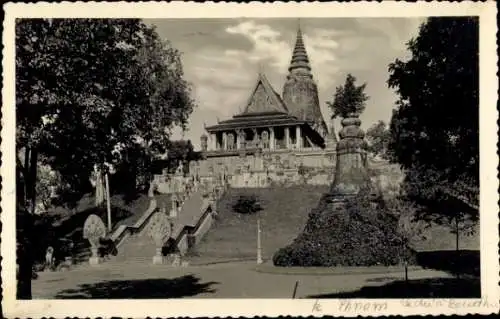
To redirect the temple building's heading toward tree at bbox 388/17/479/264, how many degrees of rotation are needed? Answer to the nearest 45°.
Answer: approximately 45° to its left

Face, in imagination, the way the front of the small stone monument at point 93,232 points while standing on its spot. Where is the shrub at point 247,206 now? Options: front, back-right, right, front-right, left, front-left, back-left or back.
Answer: back-left

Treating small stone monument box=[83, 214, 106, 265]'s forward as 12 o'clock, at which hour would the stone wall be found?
The stone wall is roughly at 7 o'clock from the small stone monument.

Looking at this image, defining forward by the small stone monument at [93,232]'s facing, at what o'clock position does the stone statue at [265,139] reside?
The stone statue is roughly at 7 o'clock from the small stone monument.

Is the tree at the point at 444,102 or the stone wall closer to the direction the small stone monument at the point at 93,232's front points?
the tree

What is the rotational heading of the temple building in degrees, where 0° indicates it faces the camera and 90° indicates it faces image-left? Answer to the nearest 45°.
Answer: approximately 45°

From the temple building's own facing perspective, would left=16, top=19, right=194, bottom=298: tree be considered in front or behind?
in front

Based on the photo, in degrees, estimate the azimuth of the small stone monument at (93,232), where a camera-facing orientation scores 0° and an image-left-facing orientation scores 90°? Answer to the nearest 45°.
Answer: approximately 0°

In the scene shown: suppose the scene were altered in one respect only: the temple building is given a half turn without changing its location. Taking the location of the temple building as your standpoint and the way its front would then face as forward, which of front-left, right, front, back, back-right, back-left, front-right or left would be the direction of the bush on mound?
back-right
